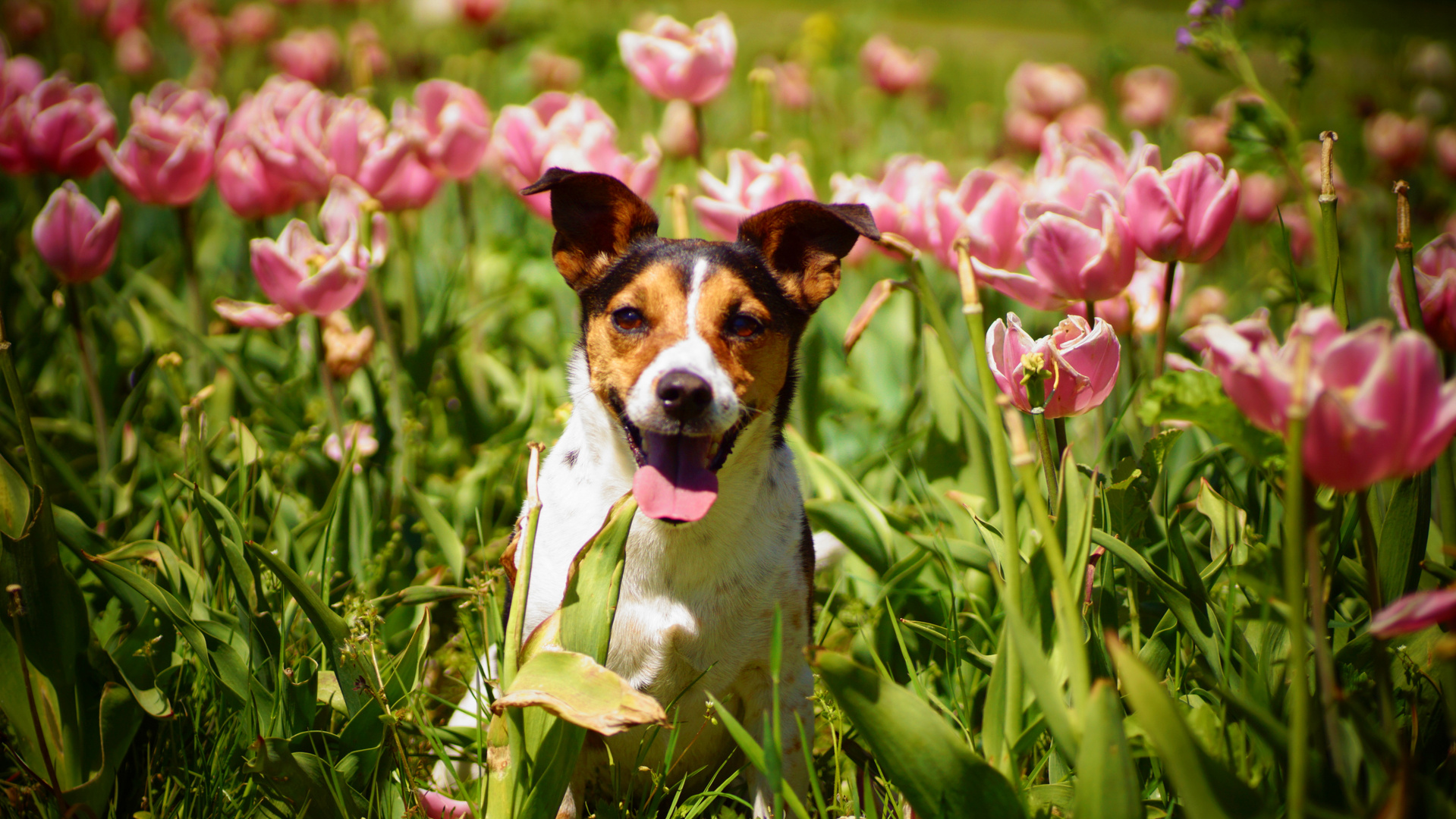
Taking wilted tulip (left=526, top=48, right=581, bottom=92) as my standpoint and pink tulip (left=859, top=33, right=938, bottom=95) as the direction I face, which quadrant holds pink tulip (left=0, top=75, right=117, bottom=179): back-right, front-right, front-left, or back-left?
back-right

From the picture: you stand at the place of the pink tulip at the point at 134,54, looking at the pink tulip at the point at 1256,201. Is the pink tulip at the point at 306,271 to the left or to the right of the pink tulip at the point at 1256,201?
right

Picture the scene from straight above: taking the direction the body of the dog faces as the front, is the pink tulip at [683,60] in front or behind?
behind

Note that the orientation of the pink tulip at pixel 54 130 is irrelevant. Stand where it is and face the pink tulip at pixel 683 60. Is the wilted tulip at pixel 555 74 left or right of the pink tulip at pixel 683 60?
left

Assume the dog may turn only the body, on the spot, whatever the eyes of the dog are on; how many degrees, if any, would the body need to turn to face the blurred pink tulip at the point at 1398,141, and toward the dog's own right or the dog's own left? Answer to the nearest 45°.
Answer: approximately 135° to the dog's own left

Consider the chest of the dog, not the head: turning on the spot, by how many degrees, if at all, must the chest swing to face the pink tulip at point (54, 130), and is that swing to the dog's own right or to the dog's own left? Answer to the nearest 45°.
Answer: approximately 135° to the dog's own right

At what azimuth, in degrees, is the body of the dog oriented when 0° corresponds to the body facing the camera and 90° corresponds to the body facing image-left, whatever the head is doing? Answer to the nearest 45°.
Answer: approximately 0°

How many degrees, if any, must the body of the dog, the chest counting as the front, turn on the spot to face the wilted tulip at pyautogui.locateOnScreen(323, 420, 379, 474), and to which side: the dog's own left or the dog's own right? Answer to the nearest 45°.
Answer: approximately 135° to the dog's own right

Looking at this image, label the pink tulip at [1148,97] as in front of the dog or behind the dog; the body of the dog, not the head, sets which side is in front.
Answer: behind

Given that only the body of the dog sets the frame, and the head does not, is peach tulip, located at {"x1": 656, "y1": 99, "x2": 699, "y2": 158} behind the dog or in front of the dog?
behind

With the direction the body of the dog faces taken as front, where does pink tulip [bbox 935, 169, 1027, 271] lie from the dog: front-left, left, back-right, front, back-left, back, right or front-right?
back-left

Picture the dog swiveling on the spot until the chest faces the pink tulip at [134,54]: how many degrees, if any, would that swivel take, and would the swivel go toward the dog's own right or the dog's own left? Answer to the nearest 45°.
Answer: approximately 135° to the dog's own right
